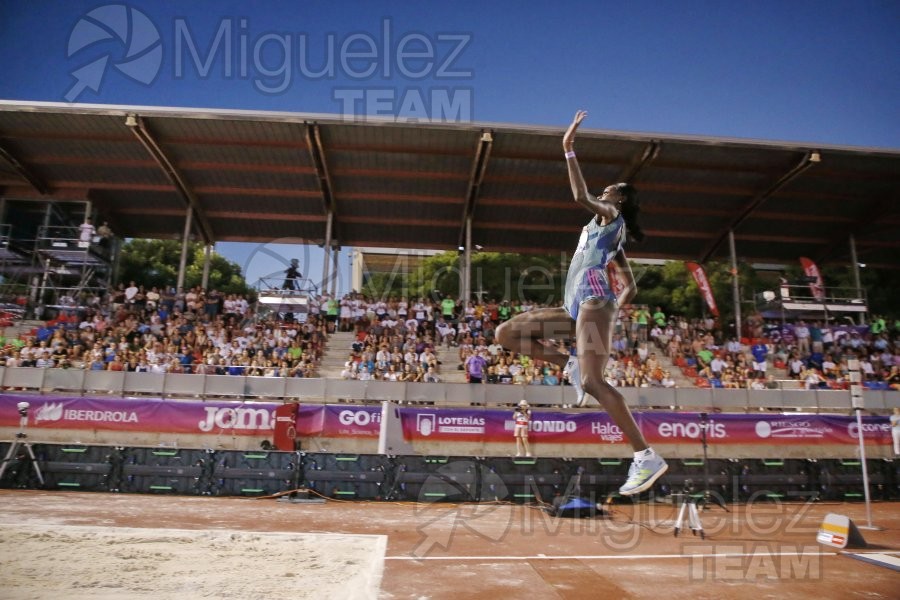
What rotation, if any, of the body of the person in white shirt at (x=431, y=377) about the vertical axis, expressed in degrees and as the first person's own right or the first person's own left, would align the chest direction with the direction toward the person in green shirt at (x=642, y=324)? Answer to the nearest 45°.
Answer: approximately 135° to the first person's own left

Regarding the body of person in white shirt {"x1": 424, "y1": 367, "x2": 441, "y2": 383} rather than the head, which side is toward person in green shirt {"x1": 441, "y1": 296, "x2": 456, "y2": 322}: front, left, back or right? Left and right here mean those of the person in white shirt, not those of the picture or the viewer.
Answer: back

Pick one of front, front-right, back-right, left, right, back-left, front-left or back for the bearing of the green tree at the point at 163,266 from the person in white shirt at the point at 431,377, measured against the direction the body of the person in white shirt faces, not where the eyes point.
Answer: back-right

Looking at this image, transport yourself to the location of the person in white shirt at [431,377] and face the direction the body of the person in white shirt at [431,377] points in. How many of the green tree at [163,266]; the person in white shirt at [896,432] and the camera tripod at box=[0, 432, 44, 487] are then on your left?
1

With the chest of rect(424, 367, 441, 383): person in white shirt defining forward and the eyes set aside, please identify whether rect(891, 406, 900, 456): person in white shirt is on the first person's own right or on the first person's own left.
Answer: on the first person's own left

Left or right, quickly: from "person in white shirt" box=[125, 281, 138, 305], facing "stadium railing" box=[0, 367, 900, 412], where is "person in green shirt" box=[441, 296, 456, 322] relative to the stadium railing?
left

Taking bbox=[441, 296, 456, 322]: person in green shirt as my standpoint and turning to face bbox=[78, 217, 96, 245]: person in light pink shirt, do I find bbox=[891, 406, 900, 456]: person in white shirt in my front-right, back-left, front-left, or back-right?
back-left

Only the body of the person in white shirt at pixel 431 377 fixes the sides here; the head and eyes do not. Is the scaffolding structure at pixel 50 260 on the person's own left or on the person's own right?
on the person's own right

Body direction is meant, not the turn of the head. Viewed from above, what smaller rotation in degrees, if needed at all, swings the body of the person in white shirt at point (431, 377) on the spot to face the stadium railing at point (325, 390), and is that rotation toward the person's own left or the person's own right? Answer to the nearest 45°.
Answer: approximately 45° to the person's own right

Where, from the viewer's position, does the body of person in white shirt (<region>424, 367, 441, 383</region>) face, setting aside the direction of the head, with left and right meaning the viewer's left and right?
facing the viewer

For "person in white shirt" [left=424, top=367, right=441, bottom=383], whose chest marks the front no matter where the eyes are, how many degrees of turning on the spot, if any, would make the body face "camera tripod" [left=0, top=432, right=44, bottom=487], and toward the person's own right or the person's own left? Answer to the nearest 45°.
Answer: approximately 45° to the person's own right

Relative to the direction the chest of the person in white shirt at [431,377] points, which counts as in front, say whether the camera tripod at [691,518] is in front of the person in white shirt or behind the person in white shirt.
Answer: in front
